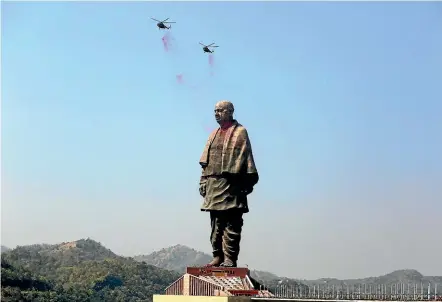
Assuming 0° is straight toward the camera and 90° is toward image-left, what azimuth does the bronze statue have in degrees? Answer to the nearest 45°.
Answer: approximately 45°

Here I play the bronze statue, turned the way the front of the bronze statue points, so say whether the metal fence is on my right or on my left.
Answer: on my left
